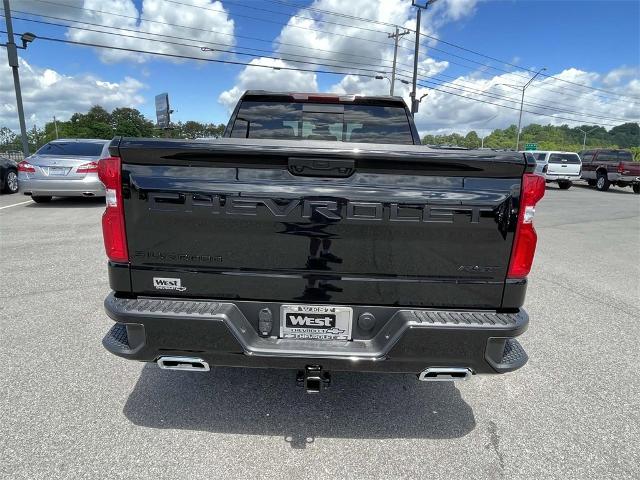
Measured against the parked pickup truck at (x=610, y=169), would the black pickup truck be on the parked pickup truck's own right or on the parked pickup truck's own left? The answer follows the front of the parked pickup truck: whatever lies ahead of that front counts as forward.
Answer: on the parked pickup truck's own left

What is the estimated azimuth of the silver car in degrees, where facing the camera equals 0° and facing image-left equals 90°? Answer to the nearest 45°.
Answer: approximately 225°

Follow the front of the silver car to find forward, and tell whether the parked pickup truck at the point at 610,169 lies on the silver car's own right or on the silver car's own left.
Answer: on the silver car's own right

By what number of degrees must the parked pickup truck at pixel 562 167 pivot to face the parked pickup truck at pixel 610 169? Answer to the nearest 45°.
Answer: approximately 90° to its right

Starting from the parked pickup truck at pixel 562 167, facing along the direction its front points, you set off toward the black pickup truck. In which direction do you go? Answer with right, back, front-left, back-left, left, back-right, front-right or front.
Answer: back-left

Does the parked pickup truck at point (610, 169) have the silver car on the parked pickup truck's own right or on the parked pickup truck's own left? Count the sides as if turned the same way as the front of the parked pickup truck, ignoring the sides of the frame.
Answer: on the parked pickup truck's own left

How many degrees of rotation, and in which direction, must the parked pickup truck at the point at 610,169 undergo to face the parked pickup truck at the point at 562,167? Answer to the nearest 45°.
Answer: approximately 90° to its left

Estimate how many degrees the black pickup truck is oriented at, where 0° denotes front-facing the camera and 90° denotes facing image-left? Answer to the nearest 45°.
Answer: approximately 180°

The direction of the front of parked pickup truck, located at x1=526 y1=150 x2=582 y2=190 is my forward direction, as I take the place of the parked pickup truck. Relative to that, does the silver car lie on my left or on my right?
on my left

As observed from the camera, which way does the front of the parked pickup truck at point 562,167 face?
facing away from the viewer and to the left of the viewer
